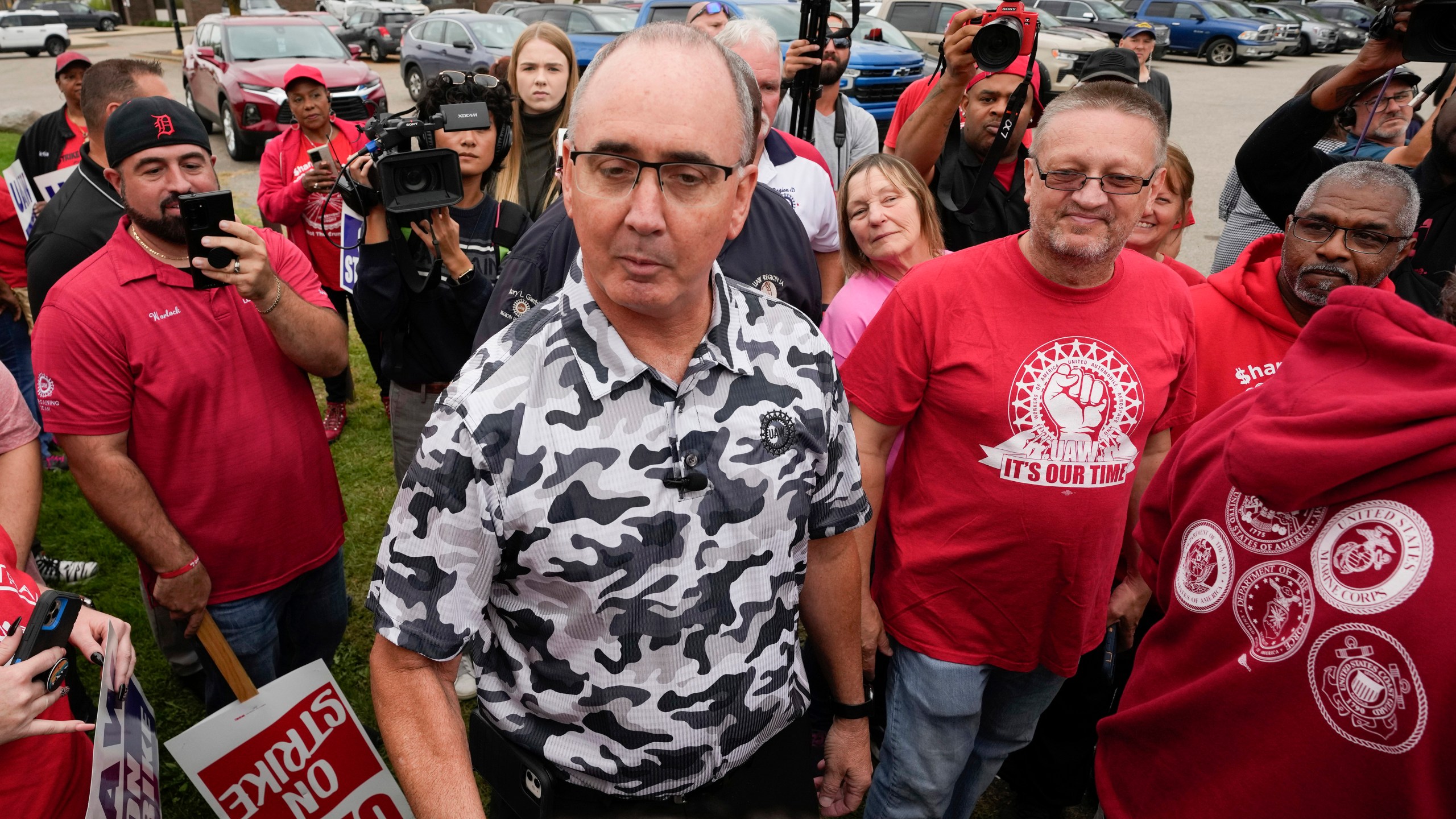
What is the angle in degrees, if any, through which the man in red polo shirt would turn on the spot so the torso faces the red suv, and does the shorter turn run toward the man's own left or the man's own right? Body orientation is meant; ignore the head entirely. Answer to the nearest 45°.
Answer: approximately 135° to the man's own left

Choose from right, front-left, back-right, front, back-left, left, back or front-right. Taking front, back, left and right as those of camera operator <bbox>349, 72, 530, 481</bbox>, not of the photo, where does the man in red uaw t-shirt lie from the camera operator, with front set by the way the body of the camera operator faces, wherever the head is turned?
front-left

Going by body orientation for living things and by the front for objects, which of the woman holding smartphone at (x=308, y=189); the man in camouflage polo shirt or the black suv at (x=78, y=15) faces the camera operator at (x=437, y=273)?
the woman holding smartphone

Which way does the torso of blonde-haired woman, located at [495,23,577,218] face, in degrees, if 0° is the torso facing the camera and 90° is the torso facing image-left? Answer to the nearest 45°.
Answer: approximately 0°

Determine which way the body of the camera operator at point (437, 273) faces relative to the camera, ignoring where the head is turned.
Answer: toward the camera

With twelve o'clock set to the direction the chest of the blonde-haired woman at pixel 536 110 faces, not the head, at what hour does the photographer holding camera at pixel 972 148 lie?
The photographer holding camera is roughly at 10 o'clock from the blonde-haired woman.

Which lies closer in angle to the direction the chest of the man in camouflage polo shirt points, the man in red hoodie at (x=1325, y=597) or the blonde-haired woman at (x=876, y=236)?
the man in red hoodie

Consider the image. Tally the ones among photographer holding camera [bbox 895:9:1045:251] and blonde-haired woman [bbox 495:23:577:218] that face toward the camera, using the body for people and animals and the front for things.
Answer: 2

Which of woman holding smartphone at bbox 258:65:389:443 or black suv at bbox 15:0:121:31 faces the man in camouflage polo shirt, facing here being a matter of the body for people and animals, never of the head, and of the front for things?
the woman holding smartphone
